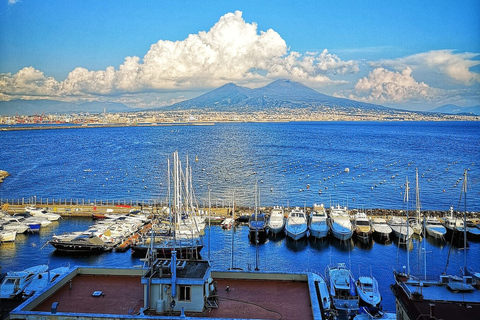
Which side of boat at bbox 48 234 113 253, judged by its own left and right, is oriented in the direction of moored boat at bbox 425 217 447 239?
back

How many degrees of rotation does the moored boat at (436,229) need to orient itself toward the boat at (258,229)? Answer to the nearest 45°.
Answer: approximately 135° to its right

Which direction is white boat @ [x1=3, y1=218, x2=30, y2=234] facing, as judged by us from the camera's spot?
facing to the right of the viewer

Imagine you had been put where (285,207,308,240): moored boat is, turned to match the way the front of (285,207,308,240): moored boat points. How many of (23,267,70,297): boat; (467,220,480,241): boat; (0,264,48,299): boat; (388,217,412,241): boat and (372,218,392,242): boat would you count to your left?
3

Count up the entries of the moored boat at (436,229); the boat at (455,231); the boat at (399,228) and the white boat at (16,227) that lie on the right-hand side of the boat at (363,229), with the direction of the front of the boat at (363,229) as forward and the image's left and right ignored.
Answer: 1

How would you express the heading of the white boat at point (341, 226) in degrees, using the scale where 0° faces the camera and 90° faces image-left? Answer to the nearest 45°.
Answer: approximately 0°

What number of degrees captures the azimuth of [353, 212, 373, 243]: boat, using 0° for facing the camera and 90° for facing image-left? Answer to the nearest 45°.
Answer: approximately 0°

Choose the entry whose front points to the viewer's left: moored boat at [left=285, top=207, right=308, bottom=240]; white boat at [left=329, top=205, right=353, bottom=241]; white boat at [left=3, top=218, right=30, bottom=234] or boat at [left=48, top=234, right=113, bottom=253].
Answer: the boat

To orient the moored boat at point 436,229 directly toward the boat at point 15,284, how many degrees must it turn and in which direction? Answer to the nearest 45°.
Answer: approximately 90° to its right

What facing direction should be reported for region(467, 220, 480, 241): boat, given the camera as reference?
facing the viewer and to the right of the viewer

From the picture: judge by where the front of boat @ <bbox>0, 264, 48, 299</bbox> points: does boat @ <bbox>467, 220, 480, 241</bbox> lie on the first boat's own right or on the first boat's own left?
on the first boat's own right

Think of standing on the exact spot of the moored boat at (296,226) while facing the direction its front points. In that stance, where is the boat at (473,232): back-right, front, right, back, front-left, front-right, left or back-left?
left

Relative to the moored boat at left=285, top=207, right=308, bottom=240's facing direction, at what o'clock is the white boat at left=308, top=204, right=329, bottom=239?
The white boat is roughly at 9 o'clock from the moored boat.

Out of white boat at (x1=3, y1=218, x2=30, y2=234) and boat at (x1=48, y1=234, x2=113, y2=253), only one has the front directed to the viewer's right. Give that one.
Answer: the white boat

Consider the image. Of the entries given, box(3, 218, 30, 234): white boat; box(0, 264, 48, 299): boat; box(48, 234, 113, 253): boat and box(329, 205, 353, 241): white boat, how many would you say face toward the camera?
1

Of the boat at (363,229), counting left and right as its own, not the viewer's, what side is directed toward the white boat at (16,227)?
right
